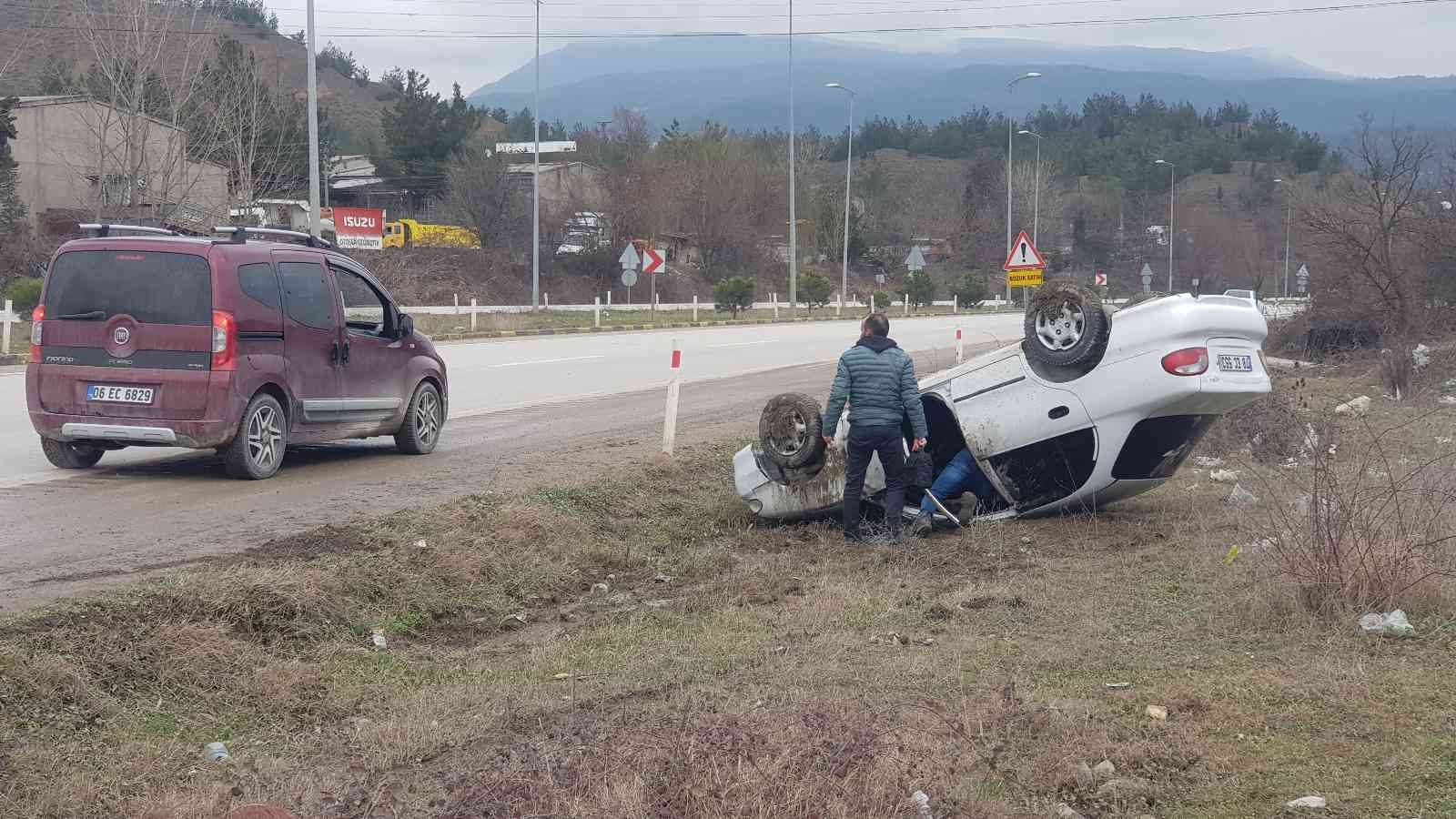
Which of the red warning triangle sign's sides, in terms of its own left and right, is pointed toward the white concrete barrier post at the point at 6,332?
right

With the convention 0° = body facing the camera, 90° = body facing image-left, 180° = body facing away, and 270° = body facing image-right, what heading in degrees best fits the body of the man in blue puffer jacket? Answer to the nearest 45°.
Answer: approximately 180°

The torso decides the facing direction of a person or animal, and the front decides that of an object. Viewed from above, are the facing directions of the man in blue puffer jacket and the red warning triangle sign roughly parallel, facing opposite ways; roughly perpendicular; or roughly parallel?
roughly parallel, facing opposite ways

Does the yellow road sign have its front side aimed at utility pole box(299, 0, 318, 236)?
no

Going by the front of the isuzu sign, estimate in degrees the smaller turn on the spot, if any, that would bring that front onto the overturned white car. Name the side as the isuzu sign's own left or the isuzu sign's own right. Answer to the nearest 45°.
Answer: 0° — it already faces it

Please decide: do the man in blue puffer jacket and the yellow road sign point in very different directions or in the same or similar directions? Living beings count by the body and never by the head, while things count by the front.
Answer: very different directions

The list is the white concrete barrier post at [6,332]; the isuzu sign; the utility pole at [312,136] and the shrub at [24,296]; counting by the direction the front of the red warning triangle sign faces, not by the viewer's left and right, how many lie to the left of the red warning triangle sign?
0

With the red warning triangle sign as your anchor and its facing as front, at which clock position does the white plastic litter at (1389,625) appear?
The white plastic litter is roughly at 12 o'clock from the red warning triangle sign.

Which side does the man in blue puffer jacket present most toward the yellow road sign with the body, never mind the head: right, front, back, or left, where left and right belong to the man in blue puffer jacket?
front

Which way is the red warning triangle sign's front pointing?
toward the camera

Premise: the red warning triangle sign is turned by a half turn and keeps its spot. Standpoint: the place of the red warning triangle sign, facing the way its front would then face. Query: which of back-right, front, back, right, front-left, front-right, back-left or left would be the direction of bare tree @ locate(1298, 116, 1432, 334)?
front-right

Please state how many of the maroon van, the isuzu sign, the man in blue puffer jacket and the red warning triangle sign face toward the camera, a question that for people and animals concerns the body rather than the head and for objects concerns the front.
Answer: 2

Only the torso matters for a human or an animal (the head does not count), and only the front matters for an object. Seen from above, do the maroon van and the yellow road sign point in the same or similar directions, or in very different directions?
very different directions

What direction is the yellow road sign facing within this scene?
toward the camera

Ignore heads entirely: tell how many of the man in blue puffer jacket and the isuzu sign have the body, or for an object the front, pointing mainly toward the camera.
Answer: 1

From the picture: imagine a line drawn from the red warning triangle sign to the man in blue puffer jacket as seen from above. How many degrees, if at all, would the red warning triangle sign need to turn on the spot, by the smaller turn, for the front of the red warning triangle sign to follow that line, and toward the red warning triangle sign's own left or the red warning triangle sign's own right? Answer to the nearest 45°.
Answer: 0° — it already faces them

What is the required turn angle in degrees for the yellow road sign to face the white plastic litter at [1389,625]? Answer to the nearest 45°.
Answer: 0° — it already faces it
